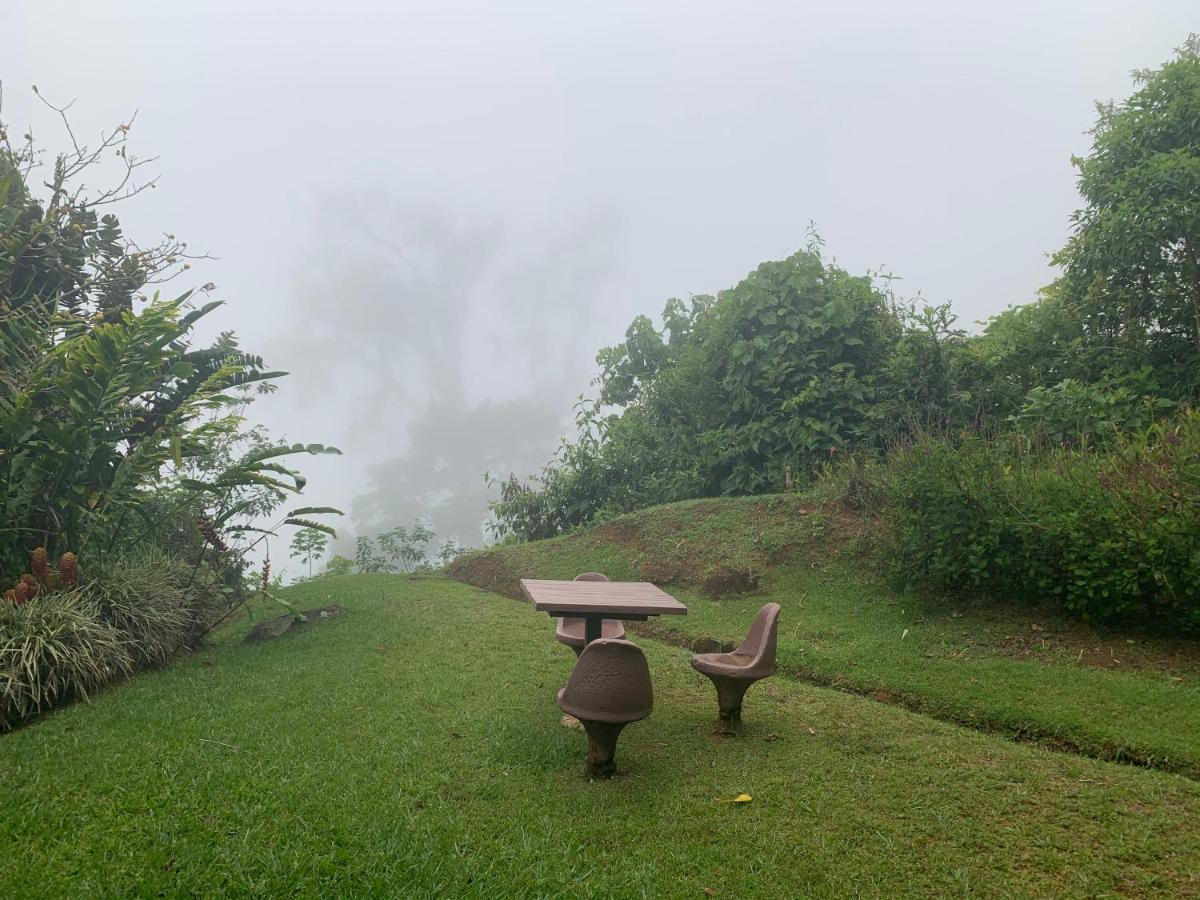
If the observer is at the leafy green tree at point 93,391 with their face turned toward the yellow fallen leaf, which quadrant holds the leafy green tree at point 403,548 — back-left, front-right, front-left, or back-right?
back-left

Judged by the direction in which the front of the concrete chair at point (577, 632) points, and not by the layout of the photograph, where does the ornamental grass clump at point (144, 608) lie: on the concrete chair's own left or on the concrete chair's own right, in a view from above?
on the concrete chair's own right

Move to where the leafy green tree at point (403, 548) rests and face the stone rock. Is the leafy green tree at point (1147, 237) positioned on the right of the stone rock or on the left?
left

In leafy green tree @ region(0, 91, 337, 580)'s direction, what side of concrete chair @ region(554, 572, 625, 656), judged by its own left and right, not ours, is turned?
right

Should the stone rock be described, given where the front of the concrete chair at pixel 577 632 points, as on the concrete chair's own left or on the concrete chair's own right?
on the concrete chair's own right

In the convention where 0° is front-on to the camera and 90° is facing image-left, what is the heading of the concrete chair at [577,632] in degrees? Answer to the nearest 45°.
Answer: approximately 0°

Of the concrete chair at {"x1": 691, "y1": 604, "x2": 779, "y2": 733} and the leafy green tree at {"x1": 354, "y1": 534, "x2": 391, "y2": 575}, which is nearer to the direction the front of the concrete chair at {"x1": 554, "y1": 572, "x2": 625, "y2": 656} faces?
the concrete chair

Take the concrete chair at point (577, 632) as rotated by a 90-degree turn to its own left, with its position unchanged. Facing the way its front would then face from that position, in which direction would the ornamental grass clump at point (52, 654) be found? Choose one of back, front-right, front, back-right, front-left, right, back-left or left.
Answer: back

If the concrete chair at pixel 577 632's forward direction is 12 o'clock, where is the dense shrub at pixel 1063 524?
The dense shrub is roughly at 9 o'clock from the concrete chair.

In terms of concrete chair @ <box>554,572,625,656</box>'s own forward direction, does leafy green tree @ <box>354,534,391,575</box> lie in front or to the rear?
to the rear

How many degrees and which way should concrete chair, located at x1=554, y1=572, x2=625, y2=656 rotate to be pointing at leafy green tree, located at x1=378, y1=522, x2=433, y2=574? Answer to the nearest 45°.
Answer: approximately 180°

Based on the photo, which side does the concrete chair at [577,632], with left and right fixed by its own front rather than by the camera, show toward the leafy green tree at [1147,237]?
left

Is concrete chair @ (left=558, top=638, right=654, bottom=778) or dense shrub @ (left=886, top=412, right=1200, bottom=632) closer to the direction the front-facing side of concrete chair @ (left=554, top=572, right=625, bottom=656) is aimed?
the concrete chair
